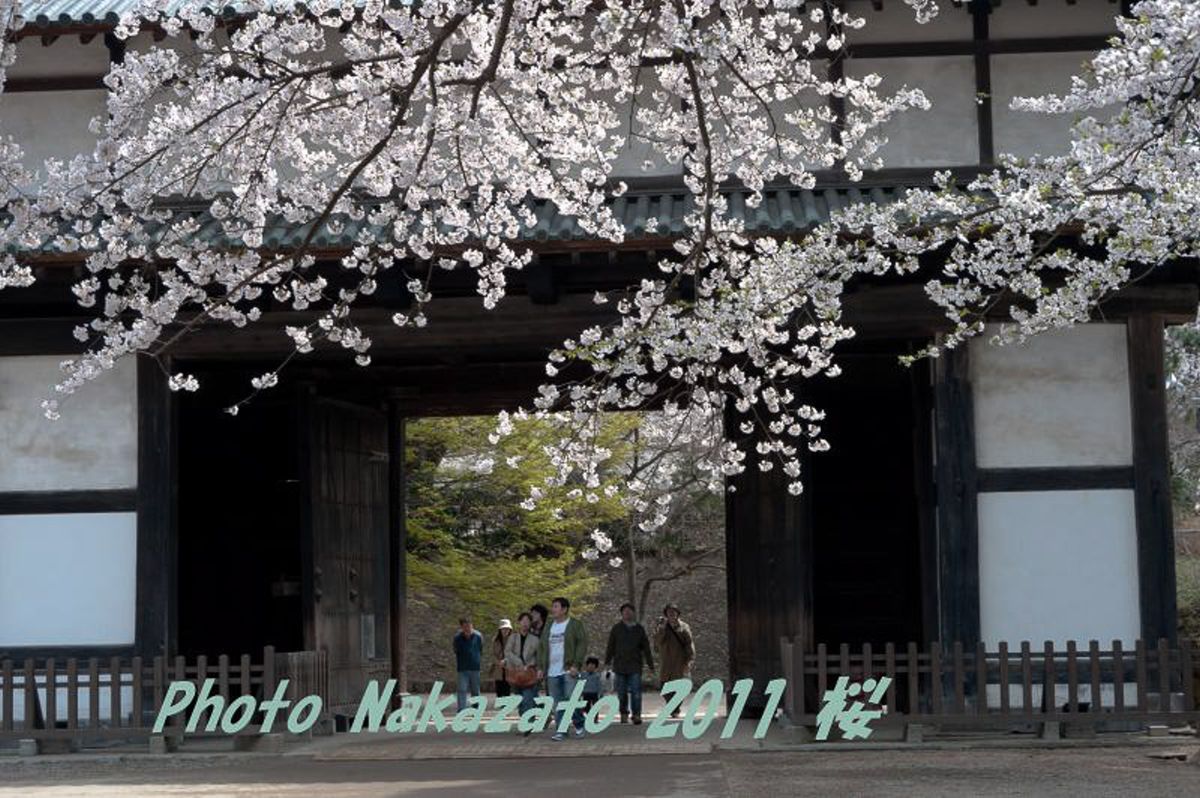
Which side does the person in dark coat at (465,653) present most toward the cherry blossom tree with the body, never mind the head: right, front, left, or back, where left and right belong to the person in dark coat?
front

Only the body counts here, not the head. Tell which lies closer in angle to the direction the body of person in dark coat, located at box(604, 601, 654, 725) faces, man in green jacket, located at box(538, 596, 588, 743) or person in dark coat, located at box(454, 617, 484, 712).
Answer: the man in green jacket

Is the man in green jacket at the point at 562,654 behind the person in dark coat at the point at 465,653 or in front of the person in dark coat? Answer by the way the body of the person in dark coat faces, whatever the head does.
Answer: in front

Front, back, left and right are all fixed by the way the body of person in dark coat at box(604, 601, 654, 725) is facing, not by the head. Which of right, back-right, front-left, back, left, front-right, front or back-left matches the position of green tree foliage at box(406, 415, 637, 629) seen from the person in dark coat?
back

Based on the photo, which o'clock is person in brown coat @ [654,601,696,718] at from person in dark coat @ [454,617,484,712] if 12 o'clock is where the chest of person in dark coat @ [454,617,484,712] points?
person in brown coat @ [654,601,696,718] is roughly at 10 o'clock from person in dark coat @ [454,617,484,712].

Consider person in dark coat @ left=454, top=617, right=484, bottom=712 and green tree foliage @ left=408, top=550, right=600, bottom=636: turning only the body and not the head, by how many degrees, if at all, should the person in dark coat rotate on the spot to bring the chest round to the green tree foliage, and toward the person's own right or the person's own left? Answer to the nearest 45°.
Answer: approximately 180°

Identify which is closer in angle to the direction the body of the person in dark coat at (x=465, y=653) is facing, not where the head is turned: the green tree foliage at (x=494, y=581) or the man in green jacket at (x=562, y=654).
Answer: the man in green jacket

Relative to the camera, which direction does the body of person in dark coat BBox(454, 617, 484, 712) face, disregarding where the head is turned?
toward the camera

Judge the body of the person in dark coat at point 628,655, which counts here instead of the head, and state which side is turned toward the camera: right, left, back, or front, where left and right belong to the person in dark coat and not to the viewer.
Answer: front

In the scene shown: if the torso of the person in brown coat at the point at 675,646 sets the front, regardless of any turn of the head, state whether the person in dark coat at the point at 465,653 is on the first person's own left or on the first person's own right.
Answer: on the first person's own right

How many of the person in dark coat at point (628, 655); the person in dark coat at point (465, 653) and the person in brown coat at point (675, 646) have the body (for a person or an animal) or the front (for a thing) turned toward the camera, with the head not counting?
3

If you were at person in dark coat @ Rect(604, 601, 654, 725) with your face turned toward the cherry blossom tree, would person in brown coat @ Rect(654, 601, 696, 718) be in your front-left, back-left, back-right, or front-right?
back-left

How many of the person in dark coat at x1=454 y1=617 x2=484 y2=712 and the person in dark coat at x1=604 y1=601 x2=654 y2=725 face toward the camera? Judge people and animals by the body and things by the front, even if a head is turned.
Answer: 2
